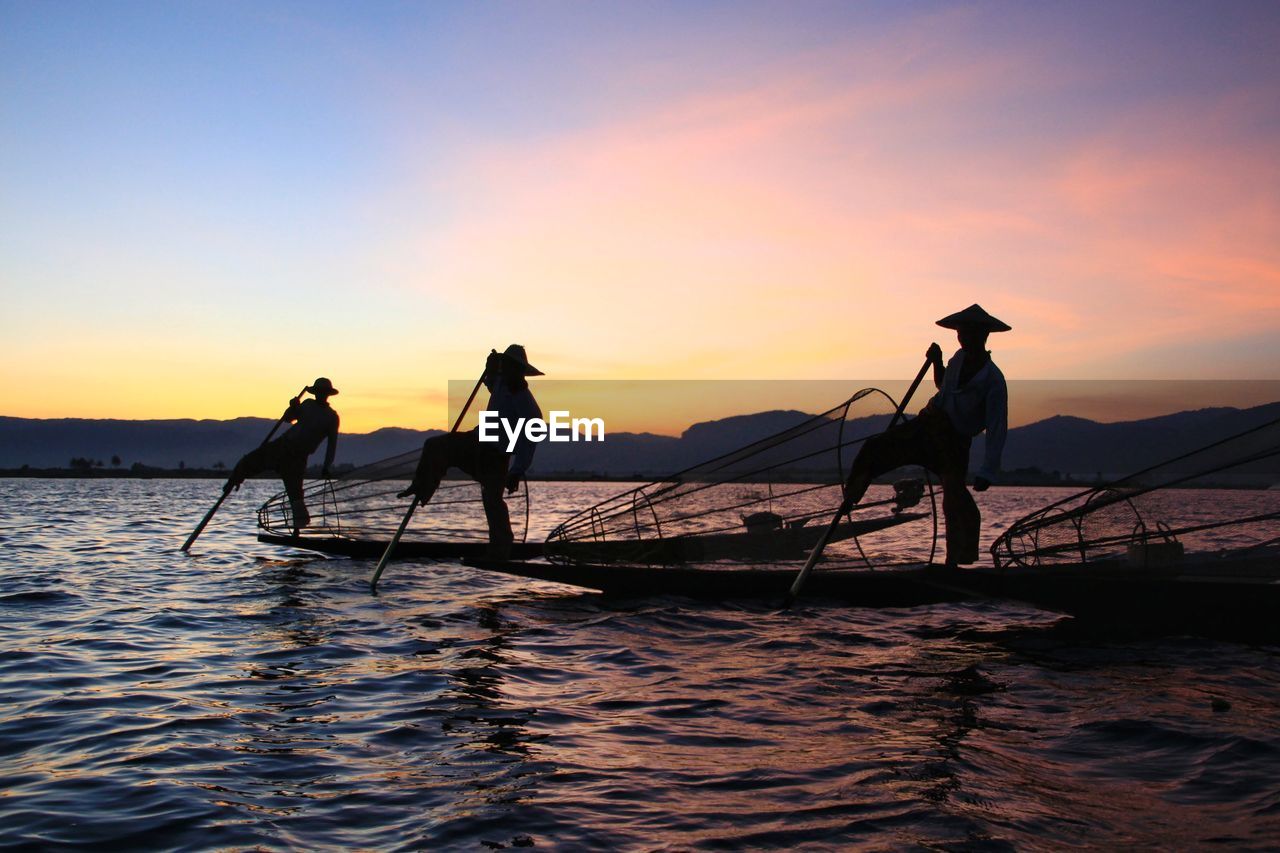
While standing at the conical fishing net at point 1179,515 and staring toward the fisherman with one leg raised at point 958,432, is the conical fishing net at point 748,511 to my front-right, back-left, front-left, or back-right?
front-right

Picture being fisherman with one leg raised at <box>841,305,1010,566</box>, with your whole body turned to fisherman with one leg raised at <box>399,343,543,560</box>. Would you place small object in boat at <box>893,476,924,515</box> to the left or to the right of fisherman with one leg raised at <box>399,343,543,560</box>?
right

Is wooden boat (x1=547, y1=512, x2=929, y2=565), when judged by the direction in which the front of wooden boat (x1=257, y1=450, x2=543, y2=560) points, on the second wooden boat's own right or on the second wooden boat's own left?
on the second wooden boat's own left

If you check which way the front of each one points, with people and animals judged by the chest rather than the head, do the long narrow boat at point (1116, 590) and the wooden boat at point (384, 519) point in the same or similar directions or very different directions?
same or similar directions
